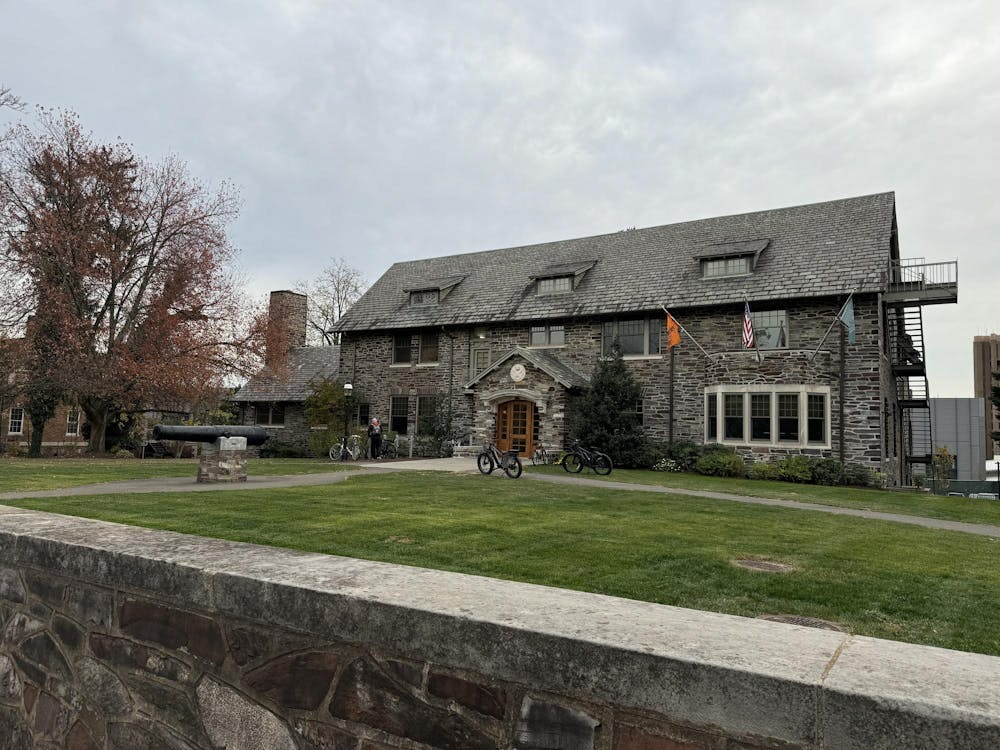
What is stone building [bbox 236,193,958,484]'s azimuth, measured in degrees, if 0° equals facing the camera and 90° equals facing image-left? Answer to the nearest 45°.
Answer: approximately 45°

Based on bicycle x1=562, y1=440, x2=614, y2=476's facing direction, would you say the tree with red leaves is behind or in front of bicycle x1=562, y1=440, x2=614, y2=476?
in front

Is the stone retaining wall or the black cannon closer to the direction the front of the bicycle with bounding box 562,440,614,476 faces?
the black cannon

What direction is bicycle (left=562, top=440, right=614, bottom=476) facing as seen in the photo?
to the viewer's left

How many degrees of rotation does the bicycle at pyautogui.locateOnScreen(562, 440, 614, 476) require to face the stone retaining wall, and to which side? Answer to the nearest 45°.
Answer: approximately 90° to its left

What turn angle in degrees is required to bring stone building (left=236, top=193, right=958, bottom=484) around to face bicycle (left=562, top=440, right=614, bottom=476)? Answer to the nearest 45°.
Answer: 0° — it already faces it

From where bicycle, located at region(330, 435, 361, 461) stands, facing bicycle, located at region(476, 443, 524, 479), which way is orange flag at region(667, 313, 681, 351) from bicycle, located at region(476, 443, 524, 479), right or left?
left

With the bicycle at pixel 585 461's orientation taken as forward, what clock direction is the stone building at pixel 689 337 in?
The stone building is roughly at 4 o'clock from the bicycle.

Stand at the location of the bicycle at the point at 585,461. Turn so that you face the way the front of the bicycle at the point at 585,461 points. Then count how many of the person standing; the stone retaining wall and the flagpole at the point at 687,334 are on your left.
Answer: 1

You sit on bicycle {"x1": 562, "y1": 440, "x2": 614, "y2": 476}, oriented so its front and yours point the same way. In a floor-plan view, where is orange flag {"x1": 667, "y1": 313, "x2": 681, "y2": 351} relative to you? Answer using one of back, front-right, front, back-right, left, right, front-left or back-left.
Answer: back-right
